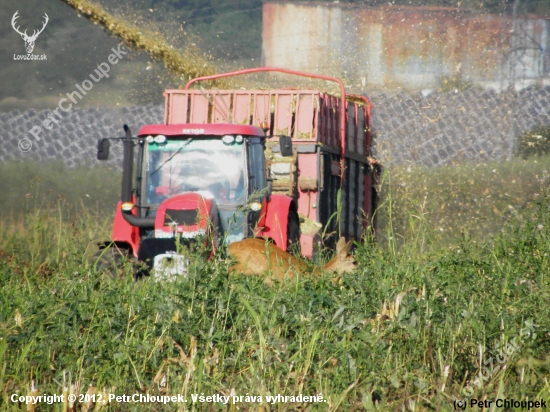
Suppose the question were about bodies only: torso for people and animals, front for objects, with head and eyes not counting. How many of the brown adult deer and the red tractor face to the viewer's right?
1

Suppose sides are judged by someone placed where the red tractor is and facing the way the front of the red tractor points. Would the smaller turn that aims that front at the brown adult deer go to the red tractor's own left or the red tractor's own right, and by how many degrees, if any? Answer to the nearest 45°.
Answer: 0° — it already faces it

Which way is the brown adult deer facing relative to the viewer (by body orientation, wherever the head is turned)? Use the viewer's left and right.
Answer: facing to the right of the viewer

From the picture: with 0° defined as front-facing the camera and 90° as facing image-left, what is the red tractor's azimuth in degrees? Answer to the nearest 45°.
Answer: approximately 0°

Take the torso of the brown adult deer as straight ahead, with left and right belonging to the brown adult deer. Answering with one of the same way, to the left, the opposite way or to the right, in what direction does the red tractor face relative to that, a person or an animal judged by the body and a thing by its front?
to the right

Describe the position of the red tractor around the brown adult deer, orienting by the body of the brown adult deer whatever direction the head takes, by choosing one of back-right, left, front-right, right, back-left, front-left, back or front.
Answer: left
